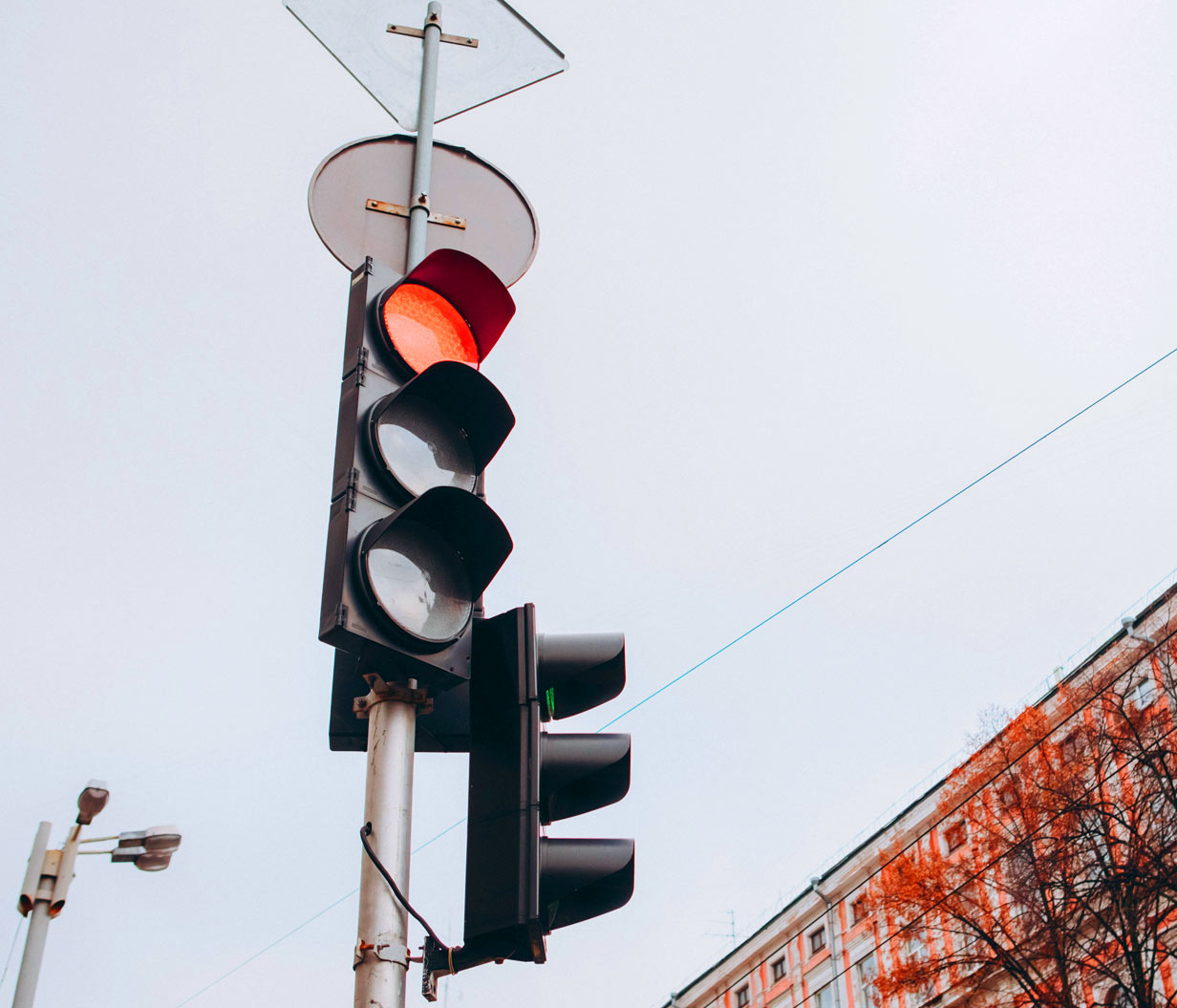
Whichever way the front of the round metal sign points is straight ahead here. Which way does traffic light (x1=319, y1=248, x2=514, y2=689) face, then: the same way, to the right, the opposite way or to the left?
the opposite way

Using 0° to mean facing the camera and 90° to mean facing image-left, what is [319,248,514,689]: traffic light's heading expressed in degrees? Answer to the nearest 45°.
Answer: approximately 315°

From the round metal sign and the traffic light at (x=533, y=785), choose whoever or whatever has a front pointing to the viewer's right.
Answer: the traffic light

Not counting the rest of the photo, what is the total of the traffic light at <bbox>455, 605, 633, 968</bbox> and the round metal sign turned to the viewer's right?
1

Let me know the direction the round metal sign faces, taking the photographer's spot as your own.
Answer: facing away from the viewer and to the left of the viewer

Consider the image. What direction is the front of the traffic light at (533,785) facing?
to the viewer's right
